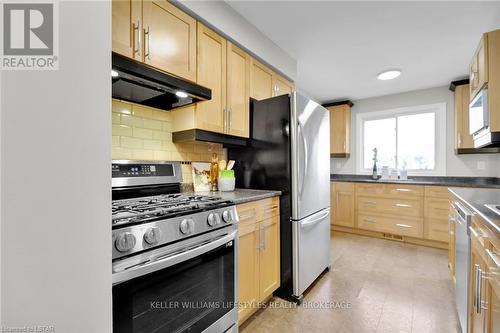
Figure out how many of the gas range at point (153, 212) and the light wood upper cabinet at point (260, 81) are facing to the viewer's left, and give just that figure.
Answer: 0

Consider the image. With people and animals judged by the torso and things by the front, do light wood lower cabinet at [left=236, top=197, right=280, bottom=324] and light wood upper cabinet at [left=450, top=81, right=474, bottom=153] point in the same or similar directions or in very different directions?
very different directions

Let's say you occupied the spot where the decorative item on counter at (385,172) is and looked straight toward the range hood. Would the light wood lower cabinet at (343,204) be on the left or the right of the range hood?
right

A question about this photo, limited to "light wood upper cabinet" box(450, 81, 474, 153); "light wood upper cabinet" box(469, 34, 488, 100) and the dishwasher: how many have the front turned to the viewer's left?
3

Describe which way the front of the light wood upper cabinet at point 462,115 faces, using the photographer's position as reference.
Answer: facing to the left of the viewer

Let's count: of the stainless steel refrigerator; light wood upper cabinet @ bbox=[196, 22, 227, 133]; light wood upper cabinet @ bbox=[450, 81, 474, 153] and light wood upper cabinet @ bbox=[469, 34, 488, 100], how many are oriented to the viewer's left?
2

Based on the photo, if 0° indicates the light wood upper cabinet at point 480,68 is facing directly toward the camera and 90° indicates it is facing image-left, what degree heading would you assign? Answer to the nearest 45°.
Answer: approximately 90°

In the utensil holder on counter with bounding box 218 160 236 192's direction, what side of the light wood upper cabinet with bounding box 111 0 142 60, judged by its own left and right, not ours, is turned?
left

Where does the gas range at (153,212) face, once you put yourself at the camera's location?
facing the viewer and to the right of the viewer

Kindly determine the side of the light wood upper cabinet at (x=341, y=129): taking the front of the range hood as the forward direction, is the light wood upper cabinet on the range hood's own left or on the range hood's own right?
on the range hood's own left

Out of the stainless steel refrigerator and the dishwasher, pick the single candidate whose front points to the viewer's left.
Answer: the dishwasher

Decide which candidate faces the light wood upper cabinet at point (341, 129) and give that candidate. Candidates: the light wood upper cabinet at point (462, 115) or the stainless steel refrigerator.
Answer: the light wood upper cabinet at point (462, 115)

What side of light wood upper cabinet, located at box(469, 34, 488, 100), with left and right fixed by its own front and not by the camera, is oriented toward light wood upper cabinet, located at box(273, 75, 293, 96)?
front

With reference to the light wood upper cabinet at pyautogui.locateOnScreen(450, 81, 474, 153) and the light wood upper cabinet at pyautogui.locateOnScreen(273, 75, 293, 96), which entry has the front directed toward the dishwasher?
the light wood upper cabinet at pyautogui.locateOnScreen(273, 75, 293, 96)
